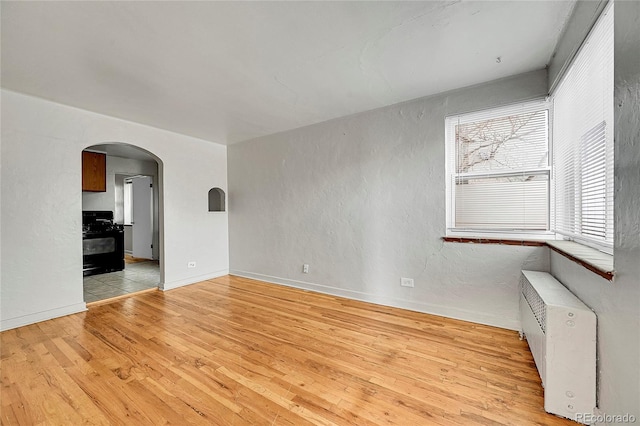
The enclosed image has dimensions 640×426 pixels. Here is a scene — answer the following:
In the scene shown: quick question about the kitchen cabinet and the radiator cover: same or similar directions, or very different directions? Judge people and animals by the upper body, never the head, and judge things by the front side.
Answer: very different directions

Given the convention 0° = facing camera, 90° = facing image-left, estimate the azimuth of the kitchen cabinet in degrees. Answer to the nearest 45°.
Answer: approximately 0°

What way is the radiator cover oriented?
to the viewer's left

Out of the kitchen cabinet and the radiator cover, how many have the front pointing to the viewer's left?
1

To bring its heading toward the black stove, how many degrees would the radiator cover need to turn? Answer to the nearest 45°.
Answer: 0° — it already faces it

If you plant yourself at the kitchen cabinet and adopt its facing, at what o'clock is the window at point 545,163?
The window is roughly at 11 o'clock from the kitchen cabinet.

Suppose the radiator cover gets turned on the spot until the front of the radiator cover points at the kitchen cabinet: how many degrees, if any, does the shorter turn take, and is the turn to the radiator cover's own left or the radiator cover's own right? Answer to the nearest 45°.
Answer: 0° — it already faces it
